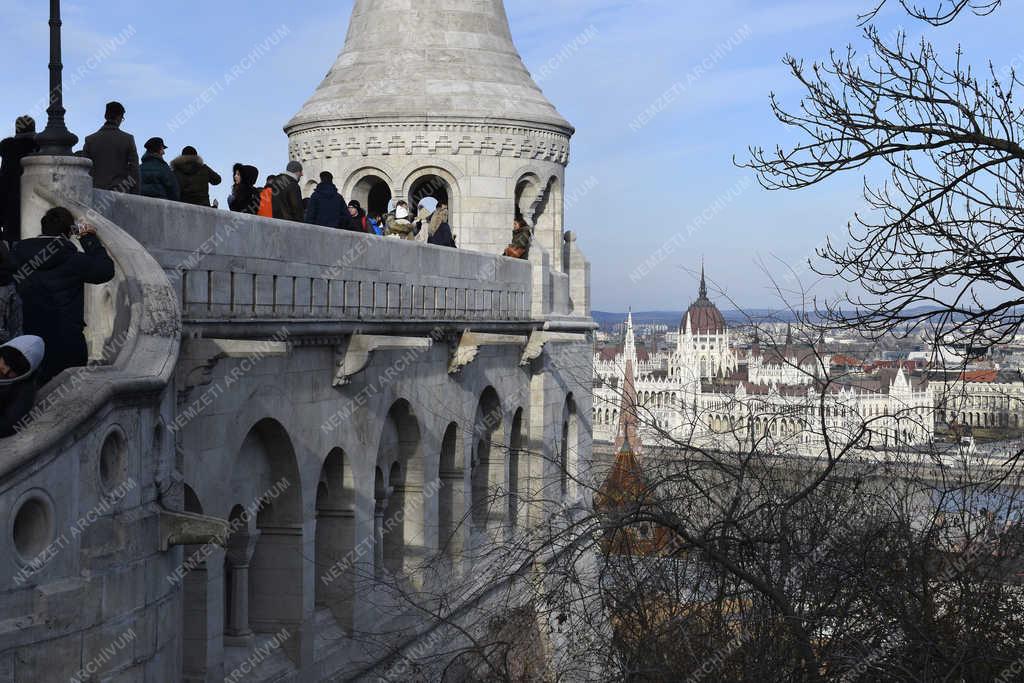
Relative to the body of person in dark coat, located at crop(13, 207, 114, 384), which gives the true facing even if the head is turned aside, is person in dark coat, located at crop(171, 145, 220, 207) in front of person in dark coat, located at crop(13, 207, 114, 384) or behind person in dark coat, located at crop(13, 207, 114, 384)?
in front

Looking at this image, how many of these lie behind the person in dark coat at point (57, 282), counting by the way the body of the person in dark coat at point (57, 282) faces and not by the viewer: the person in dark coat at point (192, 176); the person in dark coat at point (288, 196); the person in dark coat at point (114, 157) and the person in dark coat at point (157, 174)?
0

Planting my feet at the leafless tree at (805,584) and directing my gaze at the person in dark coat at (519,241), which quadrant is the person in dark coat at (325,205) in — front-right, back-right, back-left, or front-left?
front-left

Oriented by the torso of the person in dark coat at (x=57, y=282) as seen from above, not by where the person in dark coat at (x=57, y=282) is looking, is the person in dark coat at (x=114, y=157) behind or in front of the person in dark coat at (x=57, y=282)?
in front

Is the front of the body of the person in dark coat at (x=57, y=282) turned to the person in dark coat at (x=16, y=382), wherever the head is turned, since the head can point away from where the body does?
no

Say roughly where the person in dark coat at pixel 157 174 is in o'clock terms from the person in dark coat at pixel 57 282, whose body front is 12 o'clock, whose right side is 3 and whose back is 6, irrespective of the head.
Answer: the person in dark coat at pixel 157 174 is roughly at 11 o'clock from the person in dark coat at pixel 57 282.

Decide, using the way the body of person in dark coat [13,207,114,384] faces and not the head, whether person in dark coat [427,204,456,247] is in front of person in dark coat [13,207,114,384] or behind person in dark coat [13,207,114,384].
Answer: in front

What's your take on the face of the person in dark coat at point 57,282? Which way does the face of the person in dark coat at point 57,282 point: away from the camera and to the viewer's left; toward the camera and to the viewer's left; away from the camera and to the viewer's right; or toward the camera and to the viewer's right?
away from the camera and to the viewer's right

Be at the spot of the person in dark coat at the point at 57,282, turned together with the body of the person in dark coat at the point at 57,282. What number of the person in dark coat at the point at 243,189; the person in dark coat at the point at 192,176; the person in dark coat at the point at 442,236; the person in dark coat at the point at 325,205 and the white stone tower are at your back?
0

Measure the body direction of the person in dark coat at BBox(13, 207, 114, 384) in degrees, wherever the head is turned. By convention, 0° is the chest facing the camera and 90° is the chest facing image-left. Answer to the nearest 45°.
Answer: approximately 225°
